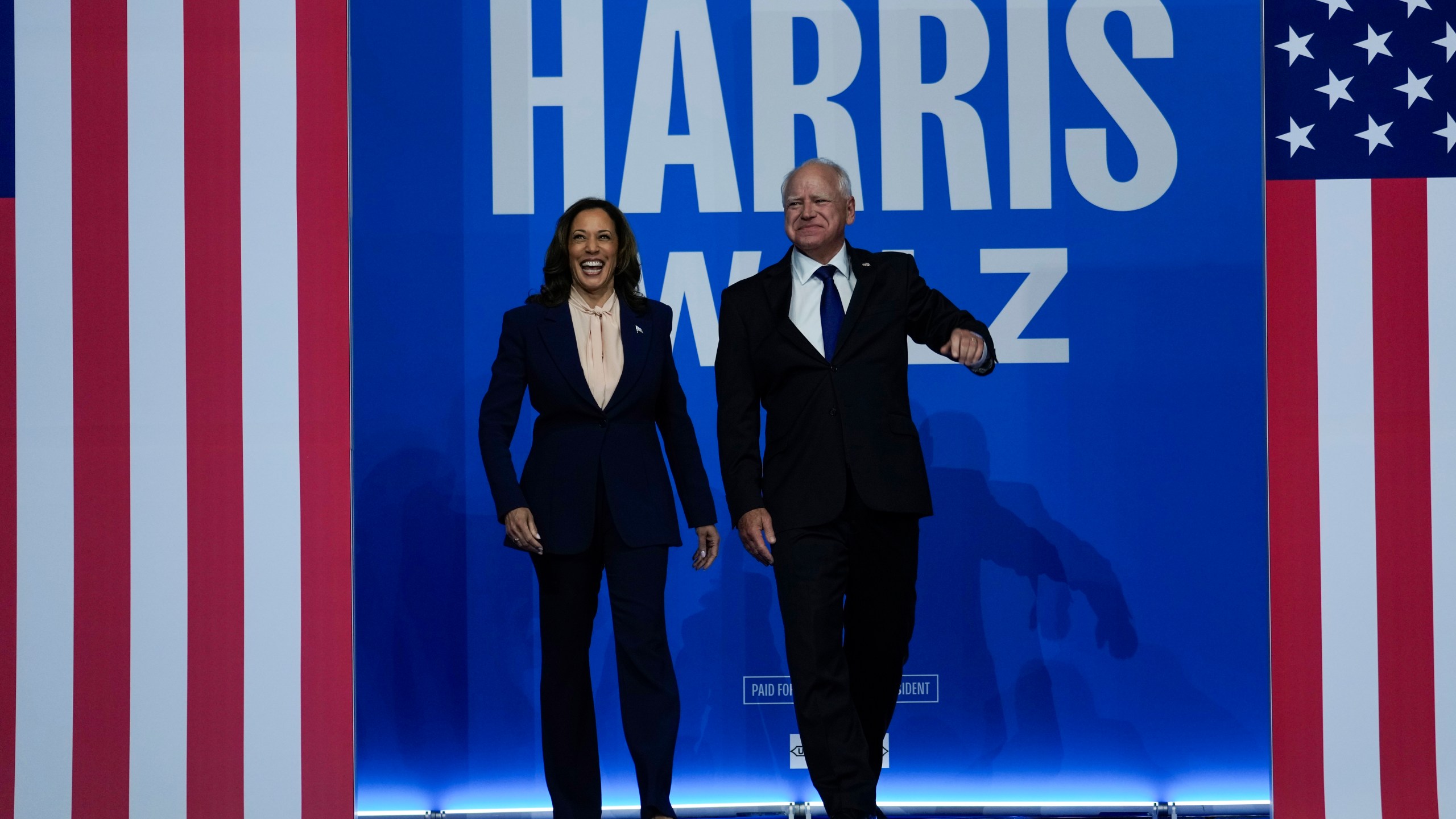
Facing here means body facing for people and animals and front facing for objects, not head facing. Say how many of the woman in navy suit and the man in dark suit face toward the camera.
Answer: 2

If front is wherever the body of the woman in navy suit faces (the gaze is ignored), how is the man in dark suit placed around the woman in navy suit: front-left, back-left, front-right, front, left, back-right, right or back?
left

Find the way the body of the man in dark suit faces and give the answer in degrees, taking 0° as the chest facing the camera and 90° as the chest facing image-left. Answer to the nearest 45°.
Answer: approximately 0°

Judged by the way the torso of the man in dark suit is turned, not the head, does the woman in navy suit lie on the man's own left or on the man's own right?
on the man's own right

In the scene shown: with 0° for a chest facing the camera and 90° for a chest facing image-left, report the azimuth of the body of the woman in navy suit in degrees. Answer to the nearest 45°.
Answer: approximately 0°
